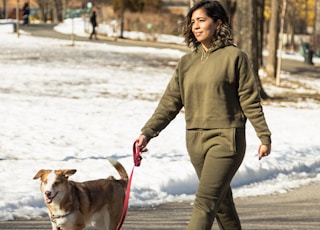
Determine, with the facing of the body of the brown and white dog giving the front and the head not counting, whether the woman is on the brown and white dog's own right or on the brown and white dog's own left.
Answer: on the brown and white dog's own left

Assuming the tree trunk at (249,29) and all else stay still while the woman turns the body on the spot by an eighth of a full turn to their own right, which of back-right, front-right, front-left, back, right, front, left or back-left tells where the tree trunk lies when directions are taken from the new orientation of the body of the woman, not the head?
right

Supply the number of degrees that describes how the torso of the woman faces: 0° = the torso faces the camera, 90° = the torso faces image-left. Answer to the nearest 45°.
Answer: approximately 45°

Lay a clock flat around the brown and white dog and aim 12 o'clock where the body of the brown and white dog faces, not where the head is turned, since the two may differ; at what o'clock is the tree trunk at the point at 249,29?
The tree trunk is roughly at 5 o'clock from the brown and white dog.

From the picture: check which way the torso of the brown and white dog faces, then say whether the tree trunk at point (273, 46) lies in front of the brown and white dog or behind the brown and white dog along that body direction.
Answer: behind

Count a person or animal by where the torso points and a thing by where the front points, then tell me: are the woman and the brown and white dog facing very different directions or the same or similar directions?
same or similar directions

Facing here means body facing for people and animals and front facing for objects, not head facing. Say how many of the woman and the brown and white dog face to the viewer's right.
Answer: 0

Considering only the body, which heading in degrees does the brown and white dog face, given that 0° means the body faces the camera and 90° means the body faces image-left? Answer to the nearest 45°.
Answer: approximately 45°
